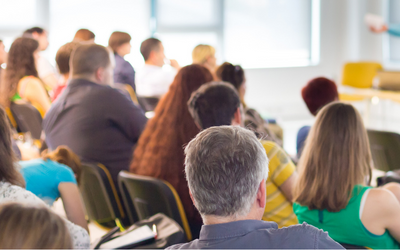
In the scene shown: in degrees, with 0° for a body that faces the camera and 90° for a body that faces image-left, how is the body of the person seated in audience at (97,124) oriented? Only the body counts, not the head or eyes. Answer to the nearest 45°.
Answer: approximately 225°

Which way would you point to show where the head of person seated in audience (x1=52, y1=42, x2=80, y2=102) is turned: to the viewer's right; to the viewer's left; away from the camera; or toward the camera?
away from the camera

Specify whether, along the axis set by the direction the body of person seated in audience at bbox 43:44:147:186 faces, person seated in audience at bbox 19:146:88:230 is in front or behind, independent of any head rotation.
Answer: behind

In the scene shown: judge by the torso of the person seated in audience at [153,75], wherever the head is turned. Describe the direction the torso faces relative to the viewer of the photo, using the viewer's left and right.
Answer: facing away from the viewer and to the right of the viewer

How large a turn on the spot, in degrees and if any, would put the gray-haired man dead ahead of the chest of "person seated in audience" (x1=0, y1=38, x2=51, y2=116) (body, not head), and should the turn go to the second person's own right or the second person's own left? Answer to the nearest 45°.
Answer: approximately 135° to the second person's own right

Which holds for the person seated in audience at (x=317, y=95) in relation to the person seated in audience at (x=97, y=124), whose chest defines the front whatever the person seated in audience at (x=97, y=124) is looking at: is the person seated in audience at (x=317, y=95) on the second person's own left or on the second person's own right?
on the second person's own right

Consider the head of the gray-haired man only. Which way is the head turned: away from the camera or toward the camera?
away from the camera

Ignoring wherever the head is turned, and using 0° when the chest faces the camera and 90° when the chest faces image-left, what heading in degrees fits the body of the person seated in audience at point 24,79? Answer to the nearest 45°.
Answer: approximately 225°

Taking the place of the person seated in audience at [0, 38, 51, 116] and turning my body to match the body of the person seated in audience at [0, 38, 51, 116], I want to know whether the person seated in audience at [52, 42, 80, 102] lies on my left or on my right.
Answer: on my right

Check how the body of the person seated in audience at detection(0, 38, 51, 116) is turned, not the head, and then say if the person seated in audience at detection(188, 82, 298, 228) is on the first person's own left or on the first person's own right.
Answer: on the first person's own right

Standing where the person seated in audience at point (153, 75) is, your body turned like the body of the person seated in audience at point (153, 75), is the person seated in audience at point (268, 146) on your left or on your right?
on your right

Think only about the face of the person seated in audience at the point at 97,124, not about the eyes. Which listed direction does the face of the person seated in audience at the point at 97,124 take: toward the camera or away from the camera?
away from the camera
